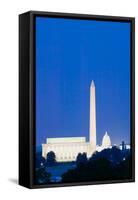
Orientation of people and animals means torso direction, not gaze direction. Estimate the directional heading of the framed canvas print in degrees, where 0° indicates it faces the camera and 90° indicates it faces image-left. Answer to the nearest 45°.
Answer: approximately 315°
